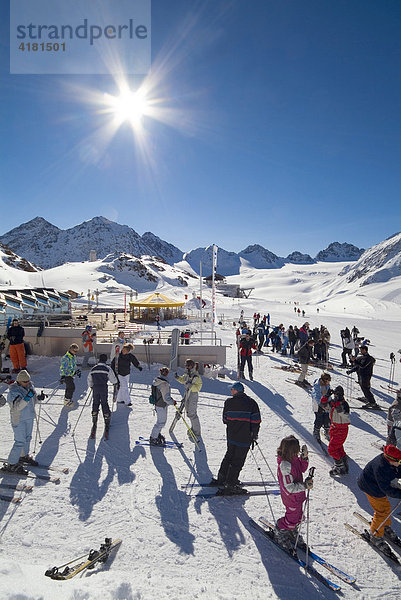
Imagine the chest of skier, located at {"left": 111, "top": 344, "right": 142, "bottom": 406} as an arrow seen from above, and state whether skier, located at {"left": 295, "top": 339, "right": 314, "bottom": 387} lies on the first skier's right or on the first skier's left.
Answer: on the first skier's left

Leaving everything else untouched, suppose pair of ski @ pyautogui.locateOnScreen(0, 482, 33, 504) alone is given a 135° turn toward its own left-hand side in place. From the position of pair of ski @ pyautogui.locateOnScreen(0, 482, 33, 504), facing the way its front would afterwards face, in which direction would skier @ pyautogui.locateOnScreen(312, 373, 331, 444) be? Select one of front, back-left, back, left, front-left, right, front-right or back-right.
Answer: back-right

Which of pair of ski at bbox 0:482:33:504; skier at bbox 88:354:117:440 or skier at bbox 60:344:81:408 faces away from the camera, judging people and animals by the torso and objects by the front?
skier at bbox 88:354:117:440

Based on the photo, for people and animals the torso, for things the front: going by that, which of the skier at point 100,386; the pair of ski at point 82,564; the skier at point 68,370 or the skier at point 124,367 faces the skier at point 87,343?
the skier at point 100,386

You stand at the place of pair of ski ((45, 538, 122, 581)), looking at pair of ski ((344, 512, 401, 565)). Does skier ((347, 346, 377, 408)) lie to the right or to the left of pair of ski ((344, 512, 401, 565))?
left

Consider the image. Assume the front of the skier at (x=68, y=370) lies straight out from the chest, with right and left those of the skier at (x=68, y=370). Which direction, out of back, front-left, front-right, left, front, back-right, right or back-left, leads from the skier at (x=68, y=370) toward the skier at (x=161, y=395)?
front

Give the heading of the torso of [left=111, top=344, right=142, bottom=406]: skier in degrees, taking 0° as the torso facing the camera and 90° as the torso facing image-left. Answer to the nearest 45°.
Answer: approximately 0°

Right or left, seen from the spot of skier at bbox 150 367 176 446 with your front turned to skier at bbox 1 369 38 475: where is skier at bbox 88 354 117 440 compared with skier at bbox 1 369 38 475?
right

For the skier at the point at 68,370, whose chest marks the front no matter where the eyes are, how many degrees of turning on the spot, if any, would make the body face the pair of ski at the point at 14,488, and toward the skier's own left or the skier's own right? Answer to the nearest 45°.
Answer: approximately 45° to the skier's own right
